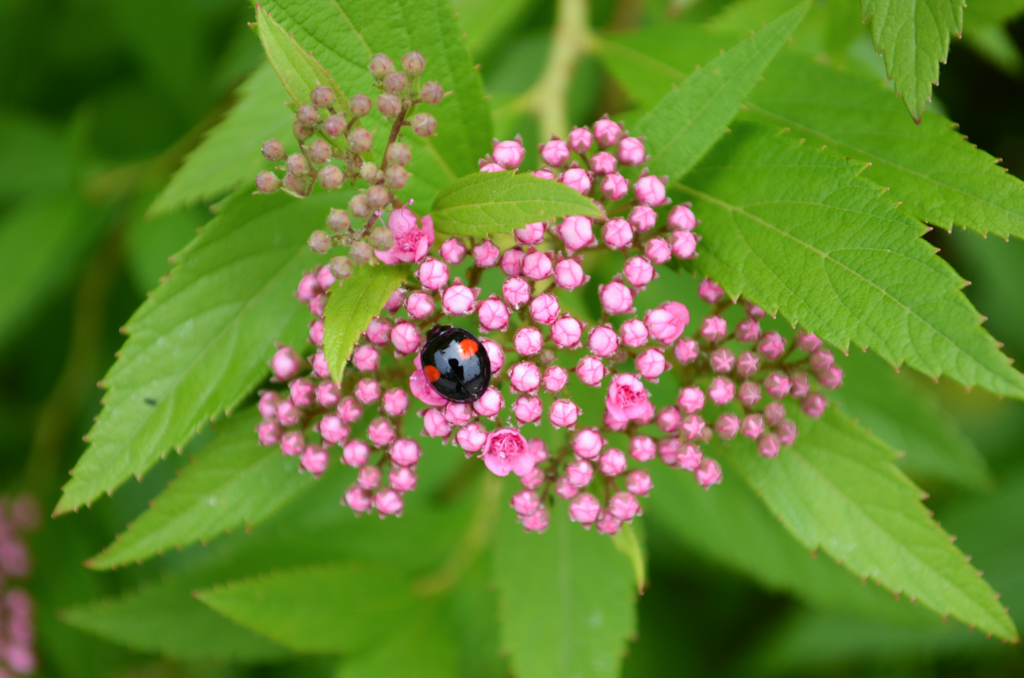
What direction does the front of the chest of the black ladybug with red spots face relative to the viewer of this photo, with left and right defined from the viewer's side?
facing away from the viewer and to the left of the viewer

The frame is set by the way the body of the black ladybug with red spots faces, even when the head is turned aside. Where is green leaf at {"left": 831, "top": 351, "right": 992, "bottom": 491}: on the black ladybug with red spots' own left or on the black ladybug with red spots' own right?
on the black ladybug with red spots' own right
